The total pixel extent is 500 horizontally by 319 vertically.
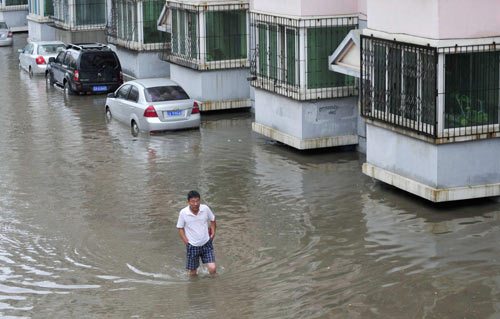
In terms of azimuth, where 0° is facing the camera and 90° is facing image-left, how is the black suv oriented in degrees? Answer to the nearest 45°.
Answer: approximately 135°

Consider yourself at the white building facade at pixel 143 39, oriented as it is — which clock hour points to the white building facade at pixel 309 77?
the white building facade at pixel 309 77 is roughly at 10 o'clock from the white building facade at pixel 143 39.

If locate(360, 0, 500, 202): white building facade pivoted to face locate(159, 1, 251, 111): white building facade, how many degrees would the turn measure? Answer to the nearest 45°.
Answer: approximately 90° to its right

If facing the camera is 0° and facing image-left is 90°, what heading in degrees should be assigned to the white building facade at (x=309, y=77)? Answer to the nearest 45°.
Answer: approximately 45°

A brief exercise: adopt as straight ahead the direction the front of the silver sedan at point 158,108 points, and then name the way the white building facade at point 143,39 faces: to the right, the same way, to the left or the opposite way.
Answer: to the left

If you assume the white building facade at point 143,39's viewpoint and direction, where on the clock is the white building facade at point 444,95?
the white building facade at point 444,95 is roughly at 10 o'clock from the white building facade at point 143,39.

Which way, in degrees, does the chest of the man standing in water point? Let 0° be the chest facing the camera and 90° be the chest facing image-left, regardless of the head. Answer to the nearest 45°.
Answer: approximately 0°

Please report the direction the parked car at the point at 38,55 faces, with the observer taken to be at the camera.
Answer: facing away from the viewer and to the left of the viewer
